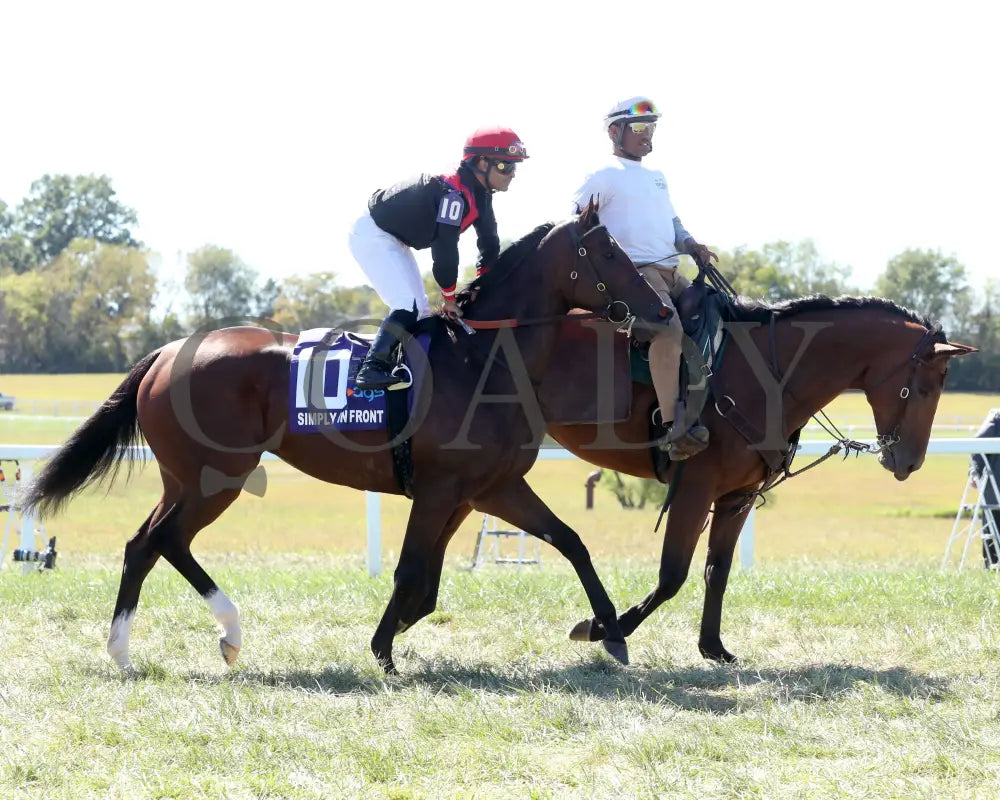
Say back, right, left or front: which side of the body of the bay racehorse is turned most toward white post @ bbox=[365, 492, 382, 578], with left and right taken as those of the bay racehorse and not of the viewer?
left

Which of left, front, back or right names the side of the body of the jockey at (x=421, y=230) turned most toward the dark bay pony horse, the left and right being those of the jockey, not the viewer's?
front

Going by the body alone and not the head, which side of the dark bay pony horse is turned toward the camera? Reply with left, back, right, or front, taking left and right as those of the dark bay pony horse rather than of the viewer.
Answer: right

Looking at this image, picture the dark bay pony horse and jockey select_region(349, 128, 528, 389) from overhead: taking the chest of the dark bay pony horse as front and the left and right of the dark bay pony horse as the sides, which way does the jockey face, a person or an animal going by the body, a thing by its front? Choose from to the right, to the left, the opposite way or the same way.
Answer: the same way

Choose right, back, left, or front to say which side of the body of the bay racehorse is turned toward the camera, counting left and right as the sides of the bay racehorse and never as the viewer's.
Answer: right

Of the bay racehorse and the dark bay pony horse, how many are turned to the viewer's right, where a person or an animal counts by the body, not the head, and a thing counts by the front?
2

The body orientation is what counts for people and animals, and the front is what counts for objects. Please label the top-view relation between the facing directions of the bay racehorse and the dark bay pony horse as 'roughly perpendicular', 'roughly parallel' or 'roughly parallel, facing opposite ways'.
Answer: roughly parallel

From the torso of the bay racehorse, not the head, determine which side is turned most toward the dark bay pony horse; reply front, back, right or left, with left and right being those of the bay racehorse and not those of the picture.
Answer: front

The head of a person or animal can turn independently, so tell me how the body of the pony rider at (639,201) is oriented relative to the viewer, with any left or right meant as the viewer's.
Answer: facing the viewer and to the right of the viewer

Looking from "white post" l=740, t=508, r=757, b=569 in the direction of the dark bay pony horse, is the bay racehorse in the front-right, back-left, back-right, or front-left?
front-right

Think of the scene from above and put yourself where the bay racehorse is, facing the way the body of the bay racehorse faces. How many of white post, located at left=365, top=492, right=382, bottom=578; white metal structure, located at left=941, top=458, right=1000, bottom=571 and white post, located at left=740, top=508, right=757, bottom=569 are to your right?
0

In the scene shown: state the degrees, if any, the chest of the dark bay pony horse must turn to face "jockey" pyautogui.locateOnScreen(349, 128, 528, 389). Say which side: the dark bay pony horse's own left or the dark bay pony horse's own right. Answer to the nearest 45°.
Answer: approximately 180°

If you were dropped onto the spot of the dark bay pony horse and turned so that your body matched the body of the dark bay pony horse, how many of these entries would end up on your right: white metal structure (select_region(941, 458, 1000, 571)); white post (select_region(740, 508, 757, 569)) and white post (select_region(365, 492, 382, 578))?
0

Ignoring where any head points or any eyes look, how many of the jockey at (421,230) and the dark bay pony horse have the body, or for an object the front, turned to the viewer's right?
2

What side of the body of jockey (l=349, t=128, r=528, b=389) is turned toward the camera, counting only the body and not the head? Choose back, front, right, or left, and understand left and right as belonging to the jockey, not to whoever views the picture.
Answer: right

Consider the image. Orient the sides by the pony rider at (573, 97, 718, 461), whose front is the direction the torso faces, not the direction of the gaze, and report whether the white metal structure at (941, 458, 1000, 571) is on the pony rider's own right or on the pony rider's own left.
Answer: on the pony rider's own left
